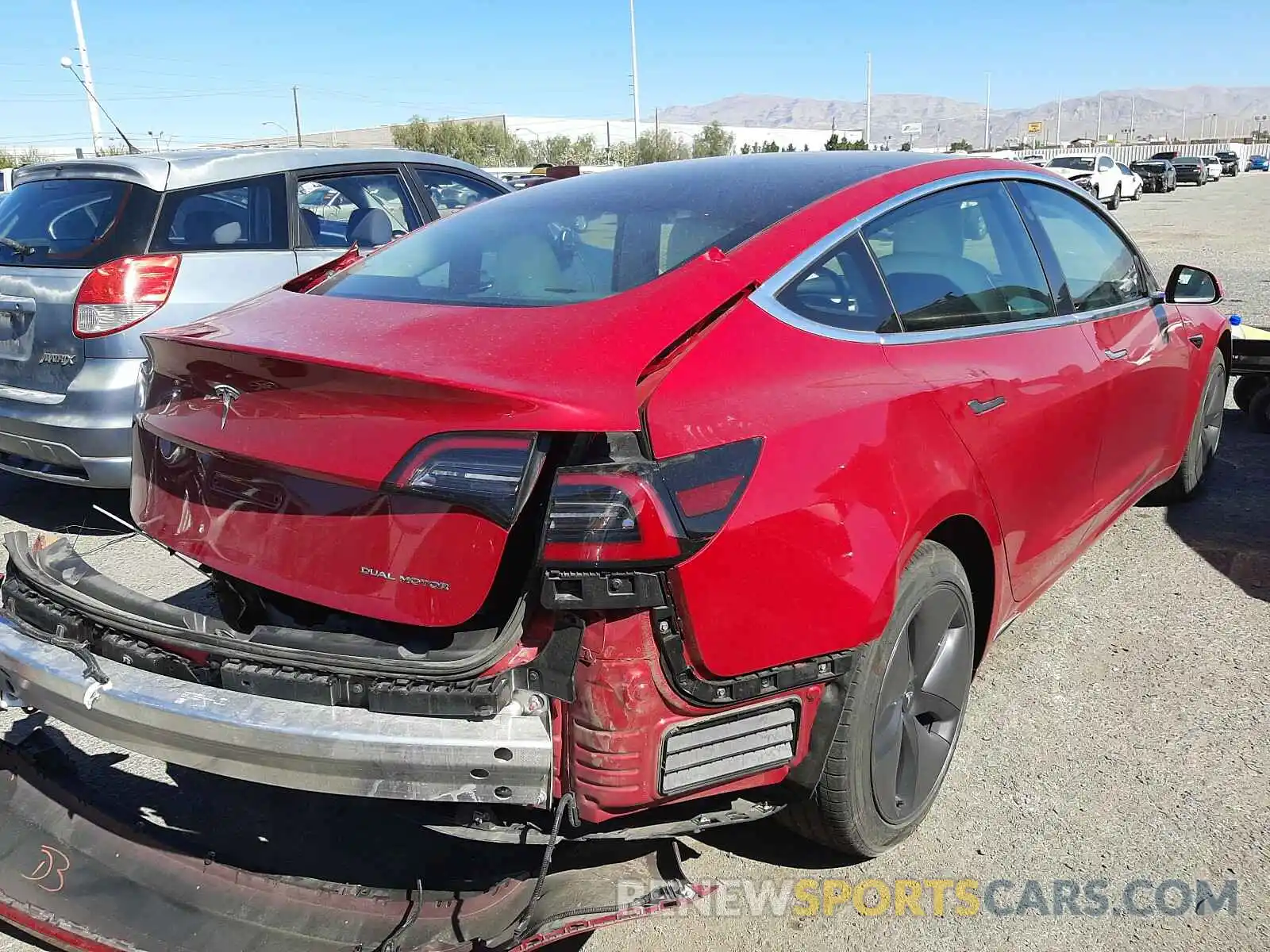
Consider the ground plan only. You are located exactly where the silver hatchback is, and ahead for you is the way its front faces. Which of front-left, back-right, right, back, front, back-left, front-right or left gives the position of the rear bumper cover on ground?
back-right

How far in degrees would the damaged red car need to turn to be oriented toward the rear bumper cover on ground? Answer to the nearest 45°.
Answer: approximately 135° to its left

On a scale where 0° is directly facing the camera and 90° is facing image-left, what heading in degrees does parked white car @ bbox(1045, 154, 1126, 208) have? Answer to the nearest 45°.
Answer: approximately 45°

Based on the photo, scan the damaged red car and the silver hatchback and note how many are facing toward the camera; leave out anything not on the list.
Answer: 0

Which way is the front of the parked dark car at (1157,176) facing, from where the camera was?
facing the viewer and to the left of the viewer

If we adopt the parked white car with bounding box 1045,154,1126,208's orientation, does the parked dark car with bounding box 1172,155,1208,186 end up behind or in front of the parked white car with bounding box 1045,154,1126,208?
behind

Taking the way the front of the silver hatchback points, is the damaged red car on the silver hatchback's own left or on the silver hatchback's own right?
on the silver hatchback's own right

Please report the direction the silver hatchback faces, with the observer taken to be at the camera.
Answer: facing away from the viewer and to the right of the viewer

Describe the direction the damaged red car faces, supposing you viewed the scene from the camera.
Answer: facing away from the viewer and to the right of the viewer
